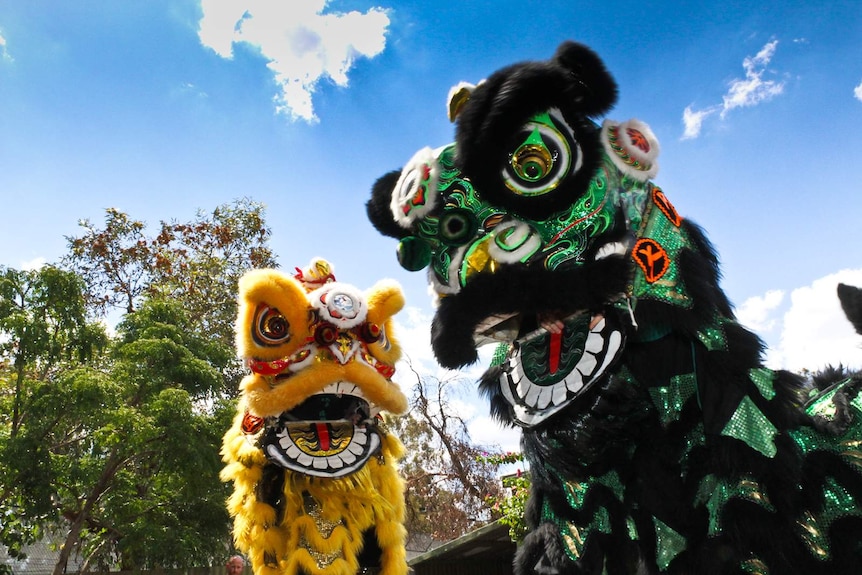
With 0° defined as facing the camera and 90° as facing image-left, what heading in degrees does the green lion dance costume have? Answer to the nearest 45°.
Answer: approximately 45°

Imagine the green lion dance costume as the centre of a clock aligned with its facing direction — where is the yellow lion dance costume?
The yellow lion dance costume is roughly at 3 o'clock from the green lion dance costume.
